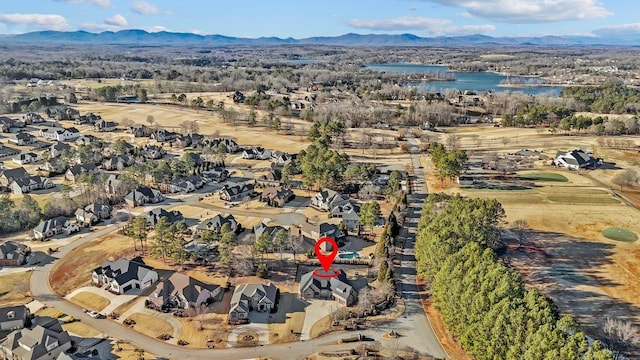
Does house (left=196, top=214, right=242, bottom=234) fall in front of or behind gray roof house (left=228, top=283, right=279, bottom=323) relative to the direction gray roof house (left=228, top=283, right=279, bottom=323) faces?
behind

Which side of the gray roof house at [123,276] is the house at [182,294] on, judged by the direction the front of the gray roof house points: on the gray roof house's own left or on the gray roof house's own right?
on the gray roof house's own left

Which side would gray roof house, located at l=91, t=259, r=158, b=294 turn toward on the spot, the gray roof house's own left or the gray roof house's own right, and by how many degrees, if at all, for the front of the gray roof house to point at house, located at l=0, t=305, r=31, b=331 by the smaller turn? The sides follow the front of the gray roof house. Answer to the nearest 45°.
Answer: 0° — it already faces it

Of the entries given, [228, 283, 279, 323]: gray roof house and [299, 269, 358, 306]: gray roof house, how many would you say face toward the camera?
2

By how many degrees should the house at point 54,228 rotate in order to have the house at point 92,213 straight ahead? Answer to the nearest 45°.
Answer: approximately 90° to its left

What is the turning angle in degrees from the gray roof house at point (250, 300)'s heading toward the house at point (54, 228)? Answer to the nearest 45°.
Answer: approximately 135° to its right

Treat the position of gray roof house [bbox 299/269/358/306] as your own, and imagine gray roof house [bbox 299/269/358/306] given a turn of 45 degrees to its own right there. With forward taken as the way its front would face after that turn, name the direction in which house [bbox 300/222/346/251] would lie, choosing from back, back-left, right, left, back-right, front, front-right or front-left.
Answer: back-right
